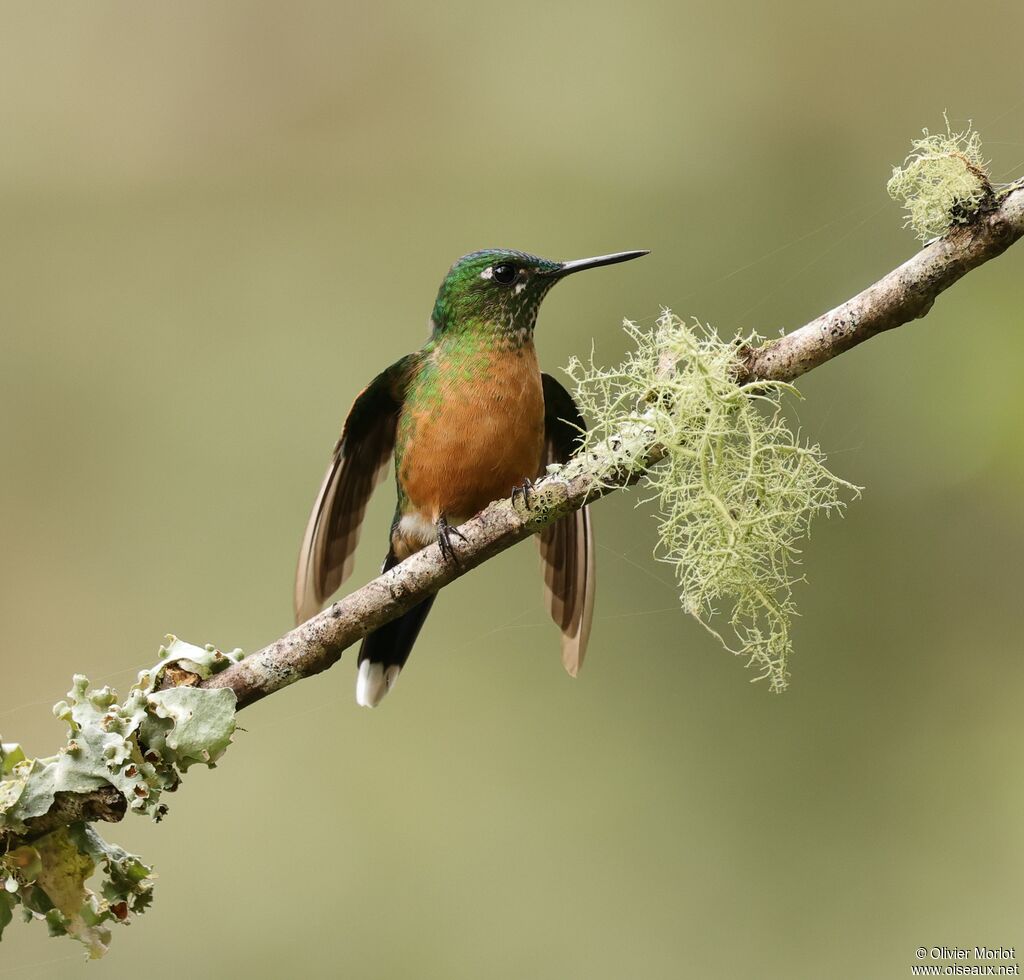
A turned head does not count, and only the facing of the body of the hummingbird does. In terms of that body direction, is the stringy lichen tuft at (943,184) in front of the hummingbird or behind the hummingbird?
in front
